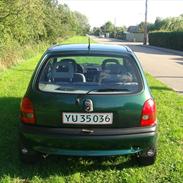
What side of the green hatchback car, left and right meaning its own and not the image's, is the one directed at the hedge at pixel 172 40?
front

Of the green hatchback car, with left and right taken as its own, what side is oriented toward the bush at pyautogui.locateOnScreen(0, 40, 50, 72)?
front

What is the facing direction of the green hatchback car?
away from the camera
